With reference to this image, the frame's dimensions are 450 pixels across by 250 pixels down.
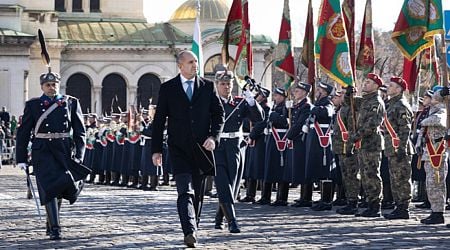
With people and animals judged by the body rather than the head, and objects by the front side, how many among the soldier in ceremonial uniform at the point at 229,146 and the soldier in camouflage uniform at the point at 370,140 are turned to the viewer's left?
1

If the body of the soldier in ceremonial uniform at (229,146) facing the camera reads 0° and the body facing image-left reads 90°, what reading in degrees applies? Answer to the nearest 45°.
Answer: approximately 0°

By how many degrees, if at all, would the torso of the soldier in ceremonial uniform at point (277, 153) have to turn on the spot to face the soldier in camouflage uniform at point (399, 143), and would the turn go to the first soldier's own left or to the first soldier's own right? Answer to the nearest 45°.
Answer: approximately 90° to the first soldier's own left

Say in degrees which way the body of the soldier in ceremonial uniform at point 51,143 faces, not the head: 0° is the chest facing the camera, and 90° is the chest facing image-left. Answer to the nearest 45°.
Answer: approximately 0°

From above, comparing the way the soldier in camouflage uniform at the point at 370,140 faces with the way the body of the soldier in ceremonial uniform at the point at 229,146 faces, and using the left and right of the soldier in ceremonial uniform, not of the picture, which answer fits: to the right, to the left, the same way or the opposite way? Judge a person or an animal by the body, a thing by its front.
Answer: to the right

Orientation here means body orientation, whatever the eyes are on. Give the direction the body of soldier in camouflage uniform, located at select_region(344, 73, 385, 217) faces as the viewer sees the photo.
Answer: to the viewer's left

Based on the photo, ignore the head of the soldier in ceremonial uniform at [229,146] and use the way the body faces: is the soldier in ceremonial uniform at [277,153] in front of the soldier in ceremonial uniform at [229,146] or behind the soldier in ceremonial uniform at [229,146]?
behind
